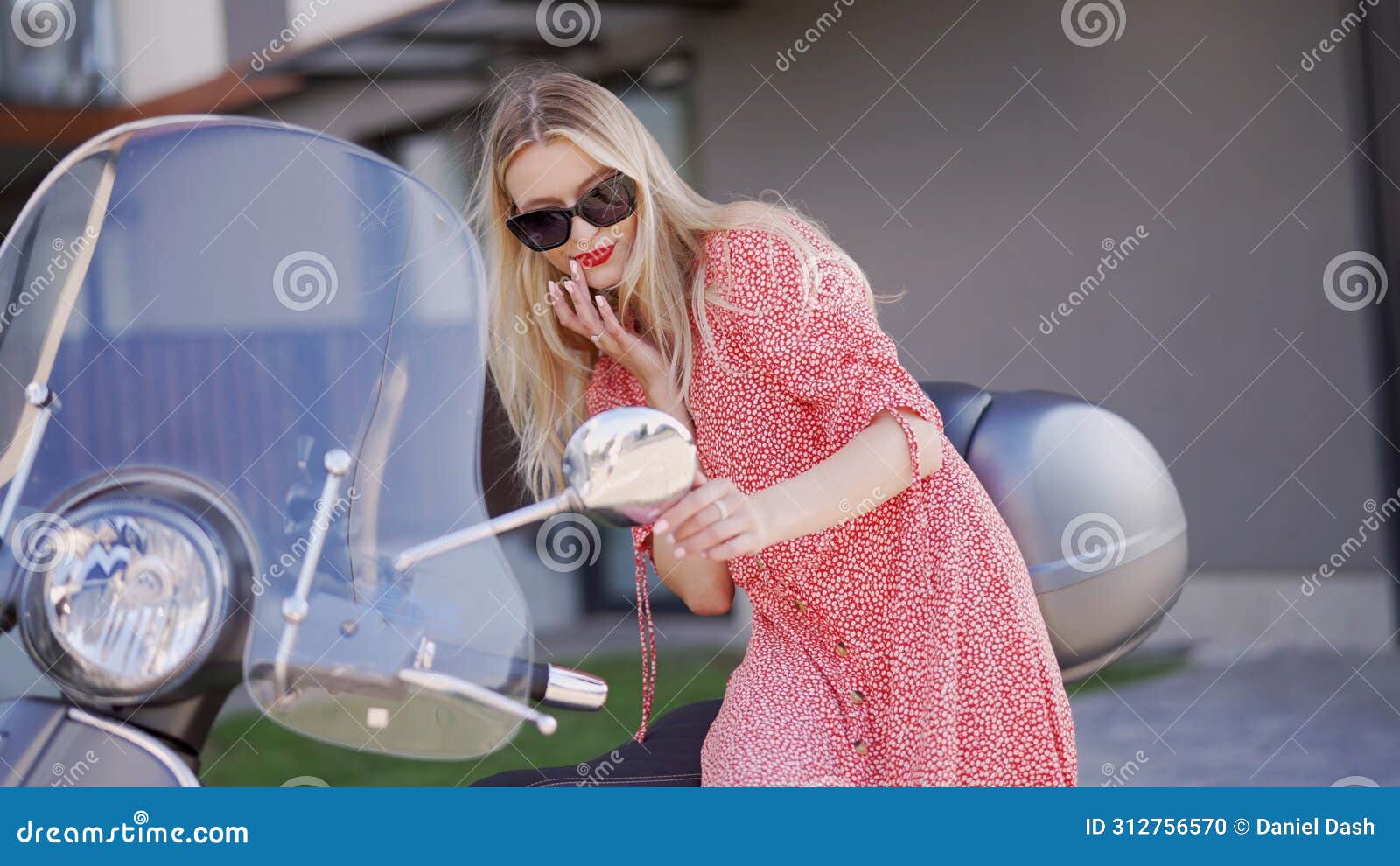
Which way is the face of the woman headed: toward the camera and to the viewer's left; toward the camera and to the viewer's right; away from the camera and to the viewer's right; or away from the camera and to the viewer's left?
toward the camera and to the viewer's left

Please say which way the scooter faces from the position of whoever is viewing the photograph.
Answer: facing the viewer and to the left of the viewer

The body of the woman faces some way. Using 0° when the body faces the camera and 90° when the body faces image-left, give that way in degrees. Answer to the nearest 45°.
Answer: approximately 45°
